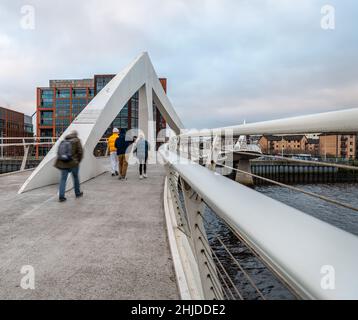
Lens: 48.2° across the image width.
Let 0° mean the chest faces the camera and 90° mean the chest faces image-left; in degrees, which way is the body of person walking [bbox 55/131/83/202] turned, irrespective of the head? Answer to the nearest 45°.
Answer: approximately 225°

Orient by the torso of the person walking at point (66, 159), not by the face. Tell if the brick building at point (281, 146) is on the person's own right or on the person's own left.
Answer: on the person's own right

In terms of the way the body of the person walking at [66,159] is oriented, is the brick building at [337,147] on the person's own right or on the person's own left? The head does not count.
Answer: on the person's own right

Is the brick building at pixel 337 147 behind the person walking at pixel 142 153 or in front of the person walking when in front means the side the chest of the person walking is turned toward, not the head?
in front

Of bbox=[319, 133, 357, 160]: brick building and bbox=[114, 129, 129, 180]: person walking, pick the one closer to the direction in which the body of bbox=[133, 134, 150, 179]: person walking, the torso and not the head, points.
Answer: the brick building

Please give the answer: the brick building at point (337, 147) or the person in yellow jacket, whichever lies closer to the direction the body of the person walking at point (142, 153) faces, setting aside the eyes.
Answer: the brick building
